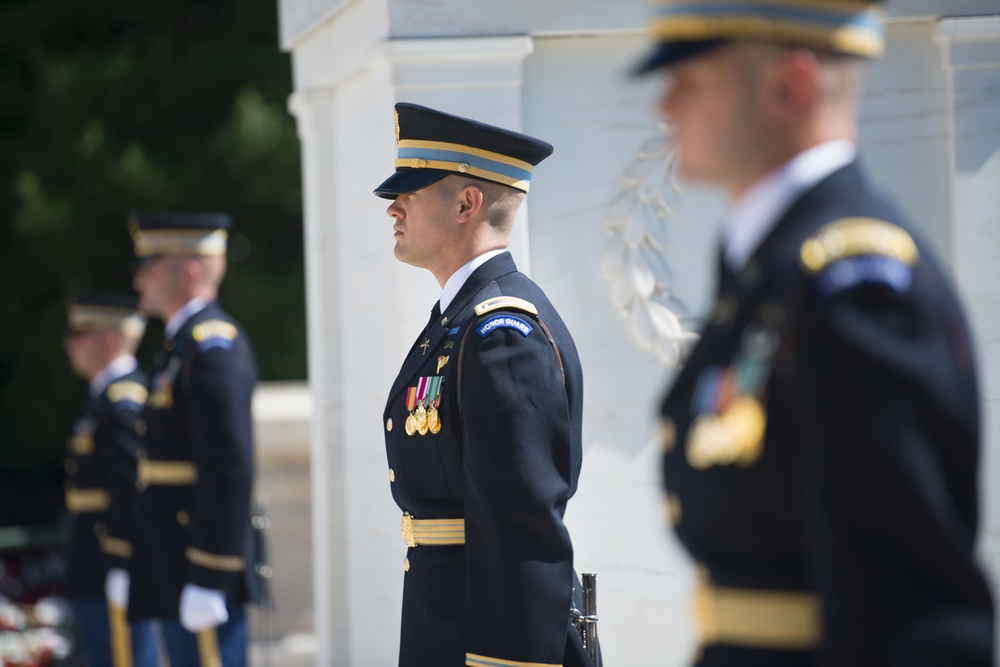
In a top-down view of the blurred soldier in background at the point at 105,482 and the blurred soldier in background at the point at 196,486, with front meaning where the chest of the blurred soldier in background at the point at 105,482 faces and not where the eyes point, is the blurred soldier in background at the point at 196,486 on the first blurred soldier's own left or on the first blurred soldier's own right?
on the first blurred soldier's own left

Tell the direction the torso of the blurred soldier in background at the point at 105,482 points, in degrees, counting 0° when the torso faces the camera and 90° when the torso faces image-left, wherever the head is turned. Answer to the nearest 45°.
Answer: approximately 45°

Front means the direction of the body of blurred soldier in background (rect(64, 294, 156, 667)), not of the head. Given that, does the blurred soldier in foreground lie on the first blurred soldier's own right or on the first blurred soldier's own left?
on the first blurred soldier's own left

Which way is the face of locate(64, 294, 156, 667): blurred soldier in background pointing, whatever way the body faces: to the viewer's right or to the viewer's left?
to the viewer's left

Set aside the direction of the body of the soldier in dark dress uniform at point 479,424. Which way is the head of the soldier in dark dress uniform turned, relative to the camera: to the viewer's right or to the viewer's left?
to the viewer's left
